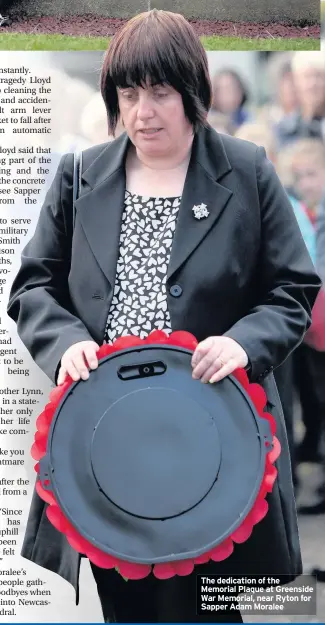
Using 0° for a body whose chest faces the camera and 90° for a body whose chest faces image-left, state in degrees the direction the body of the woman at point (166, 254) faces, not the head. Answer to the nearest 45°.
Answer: approximately 0°
